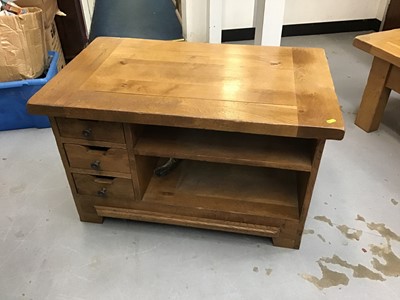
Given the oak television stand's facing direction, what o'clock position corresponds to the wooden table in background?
The wooden table in background is roughly at 8 o'clock from the oak television stand.

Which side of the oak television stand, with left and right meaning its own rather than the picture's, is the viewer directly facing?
front

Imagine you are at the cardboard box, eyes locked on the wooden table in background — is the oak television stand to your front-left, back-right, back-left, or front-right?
front-right

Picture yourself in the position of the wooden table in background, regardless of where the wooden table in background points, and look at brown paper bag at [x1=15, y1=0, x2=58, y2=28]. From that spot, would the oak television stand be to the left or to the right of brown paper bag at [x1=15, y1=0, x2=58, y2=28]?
left

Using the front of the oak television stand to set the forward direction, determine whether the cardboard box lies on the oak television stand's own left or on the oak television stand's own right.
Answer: on the oak television stand's own right

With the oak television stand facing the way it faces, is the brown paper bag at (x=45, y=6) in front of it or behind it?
behind
